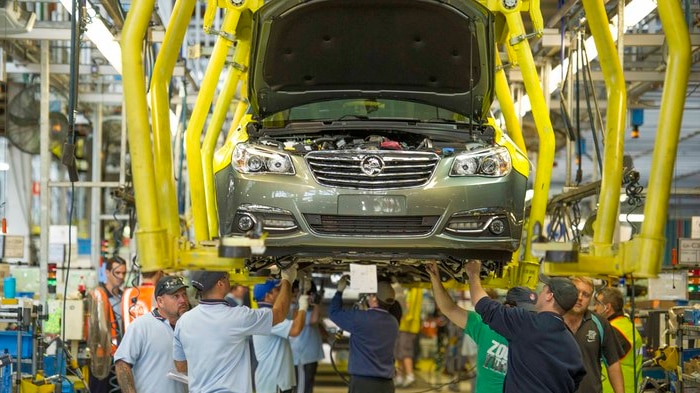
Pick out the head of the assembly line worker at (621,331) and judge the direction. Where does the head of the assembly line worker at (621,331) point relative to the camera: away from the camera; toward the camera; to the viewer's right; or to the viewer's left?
to the viewer's left

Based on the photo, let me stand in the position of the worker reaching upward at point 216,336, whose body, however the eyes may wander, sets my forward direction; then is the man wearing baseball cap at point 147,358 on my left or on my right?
on my left

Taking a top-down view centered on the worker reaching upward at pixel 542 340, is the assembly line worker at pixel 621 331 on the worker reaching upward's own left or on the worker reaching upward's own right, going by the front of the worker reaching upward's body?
on the worker reaching upward's own right

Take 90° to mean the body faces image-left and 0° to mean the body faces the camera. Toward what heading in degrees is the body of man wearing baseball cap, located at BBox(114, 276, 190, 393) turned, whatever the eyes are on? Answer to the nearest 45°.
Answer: approximately 315°

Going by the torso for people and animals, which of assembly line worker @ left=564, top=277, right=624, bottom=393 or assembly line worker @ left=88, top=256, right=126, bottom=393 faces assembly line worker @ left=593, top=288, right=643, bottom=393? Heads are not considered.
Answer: assembly line worker @ left=88, top=256, right=126, bottom=393

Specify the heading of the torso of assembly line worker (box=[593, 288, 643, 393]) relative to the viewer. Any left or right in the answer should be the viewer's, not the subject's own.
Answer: facing to the left of the viewer
